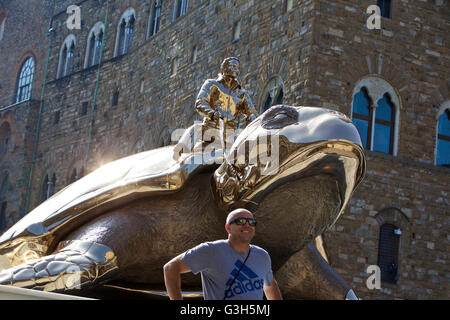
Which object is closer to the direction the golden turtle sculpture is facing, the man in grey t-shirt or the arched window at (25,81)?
the man in grey t-shirt

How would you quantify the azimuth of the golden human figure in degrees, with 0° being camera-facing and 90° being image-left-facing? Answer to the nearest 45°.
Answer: approximately 315°

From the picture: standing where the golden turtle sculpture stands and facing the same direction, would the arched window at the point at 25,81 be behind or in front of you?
behind

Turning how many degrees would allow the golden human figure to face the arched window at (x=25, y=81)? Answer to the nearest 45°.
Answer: approximately 135° to its left

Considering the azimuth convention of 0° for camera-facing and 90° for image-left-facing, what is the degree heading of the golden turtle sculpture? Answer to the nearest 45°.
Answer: approximately 315°

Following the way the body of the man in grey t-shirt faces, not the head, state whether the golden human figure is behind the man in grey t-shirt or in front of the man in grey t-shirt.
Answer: behind

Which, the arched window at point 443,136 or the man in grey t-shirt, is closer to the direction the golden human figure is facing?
the man in grey t-shirt

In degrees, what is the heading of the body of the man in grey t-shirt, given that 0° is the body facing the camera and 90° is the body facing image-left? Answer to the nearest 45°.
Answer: approximately 315°
